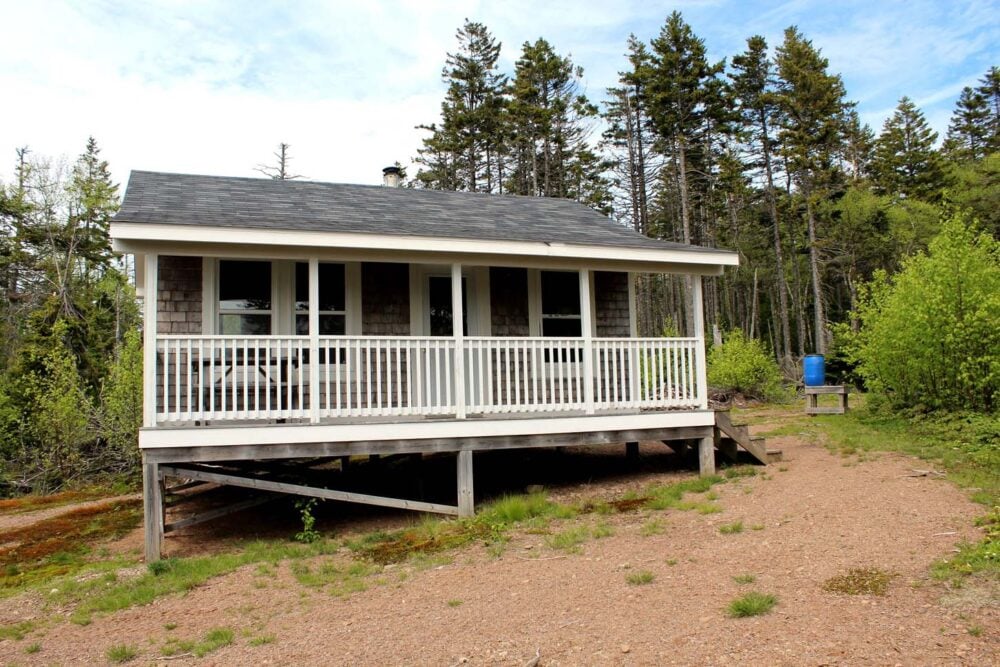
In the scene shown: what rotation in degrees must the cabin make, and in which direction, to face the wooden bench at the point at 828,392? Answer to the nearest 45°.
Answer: approximately 135° to its left

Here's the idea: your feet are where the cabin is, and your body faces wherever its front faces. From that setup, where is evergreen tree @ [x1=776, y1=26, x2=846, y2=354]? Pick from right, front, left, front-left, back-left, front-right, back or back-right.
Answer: back-left

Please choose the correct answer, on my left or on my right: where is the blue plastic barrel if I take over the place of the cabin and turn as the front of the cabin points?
on my left

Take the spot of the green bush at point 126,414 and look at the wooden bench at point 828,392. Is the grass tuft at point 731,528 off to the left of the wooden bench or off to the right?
right

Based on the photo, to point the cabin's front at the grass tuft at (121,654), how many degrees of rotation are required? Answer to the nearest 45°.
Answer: approximately 45° to its right

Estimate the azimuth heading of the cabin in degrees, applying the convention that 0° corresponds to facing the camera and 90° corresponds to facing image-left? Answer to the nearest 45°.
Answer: approximately 0°

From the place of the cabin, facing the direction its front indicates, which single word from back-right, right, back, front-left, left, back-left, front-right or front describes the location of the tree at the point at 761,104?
back-left

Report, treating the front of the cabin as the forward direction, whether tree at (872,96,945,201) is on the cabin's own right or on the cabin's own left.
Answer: on the cabin's own left

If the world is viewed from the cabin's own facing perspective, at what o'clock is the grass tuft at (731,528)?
The grass tuft is roughly at 10 o'clock from the cabin.

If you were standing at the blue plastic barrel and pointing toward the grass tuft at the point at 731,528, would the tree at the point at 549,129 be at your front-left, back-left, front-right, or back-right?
back-right

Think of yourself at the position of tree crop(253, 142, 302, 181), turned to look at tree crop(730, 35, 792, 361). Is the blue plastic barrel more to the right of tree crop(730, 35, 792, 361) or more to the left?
right

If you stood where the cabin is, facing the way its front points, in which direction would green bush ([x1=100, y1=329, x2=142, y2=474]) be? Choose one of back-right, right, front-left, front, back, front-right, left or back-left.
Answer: back-right

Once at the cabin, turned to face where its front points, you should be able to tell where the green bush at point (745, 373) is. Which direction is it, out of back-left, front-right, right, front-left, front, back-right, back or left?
back-left

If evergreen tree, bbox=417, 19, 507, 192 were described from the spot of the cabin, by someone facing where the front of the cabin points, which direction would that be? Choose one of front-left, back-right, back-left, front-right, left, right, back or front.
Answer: back
